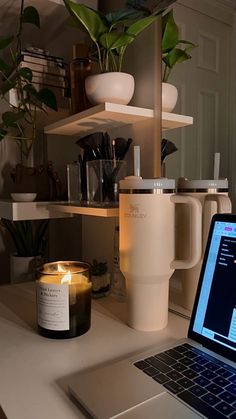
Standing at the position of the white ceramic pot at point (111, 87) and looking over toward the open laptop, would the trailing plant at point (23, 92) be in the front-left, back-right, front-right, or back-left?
back-right

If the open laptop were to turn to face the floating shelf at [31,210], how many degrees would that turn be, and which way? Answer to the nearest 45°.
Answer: approximately 90° to its right

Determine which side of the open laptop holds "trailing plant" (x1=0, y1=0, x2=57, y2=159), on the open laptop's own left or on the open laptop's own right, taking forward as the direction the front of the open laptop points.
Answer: on the open laptop's own right

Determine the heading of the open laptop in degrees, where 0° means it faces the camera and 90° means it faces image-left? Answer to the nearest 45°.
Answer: approximately 45°

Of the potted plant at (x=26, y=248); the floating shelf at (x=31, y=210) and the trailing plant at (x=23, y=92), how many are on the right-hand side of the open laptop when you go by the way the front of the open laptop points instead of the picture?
3

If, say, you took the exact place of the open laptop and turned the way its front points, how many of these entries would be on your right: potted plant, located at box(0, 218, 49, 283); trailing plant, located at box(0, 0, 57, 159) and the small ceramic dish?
3

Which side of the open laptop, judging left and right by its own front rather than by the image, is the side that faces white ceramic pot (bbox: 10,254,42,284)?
right
